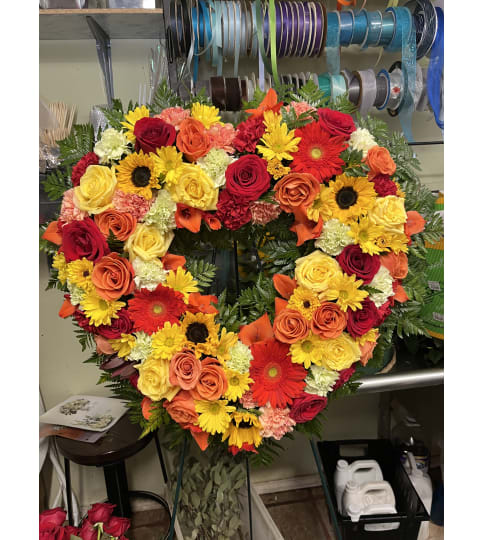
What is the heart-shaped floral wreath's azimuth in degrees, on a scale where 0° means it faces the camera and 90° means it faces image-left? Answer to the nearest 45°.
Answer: approximately 0°

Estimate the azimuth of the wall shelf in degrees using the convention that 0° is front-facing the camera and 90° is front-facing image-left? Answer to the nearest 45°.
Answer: approximately 0°

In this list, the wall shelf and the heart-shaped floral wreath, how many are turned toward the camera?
2

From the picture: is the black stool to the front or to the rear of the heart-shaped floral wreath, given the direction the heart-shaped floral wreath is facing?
to the rear
